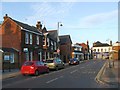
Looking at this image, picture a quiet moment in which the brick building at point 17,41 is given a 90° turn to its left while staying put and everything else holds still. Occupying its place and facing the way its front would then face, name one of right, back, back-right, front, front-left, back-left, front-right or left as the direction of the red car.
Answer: back-right

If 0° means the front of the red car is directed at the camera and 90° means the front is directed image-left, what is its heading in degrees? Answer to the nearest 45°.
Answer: approximately 225°

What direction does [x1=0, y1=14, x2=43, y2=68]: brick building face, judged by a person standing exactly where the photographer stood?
facing the viewer and to the right of the viewer
